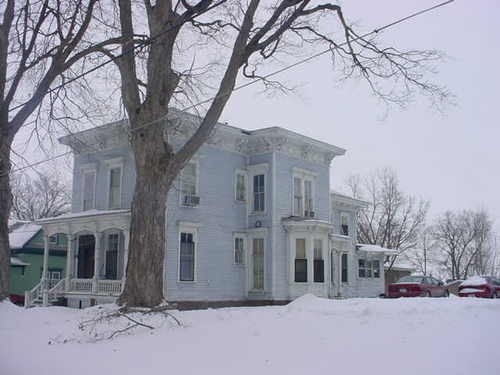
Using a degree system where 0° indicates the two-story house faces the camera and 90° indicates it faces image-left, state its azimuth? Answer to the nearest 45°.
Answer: approximately 45°

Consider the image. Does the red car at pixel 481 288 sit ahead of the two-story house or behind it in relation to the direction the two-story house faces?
behind

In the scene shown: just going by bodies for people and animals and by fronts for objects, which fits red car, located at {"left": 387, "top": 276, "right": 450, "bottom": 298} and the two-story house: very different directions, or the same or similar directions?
very different directions

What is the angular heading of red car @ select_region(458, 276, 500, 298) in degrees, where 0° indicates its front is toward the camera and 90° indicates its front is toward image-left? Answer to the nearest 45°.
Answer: approximately 45°

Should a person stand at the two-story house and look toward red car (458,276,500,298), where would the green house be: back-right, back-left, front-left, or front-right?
back-left

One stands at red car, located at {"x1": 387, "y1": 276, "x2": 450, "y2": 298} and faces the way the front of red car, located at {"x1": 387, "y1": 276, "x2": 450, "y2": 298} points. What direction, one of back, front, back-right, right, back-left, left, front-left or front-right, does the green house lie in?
back-left

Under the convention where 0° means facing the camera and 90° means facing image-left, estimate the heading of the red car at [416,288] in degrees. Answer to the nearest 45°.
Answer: approximately 225°

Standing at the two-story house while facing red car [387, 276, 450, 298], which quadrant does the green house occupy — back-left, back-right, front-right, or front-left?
back-left
